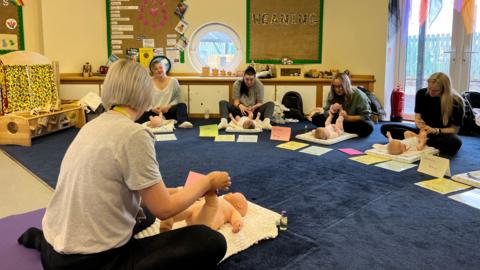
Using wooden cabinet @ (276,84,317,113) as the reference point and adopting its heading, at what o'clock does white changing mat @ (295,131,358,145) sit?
The white changing mat is roughly at 12 o'clock from the wooden cabinet.

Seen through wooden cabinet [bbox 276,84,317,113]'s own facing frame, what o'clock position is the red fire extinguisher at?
The red fire extinguisher is roughly at 9 o'clock from the wooden cabinet.

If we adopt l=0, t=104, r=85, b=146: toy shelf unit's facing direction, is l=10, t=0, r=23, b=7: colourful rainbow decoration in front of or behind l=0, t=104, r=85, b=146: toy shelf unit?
behind

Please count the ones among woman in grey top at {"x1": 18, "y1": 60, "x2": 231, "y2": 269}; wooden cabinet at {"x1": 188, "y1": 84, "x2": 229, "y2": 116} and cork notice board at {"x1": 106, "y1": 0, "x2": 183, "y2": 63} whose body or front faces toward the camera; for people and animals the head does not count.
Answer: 2

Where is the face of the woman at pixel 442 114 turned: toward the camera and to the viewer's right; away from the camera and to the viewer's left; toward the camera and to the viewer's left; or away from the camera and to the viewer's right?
toward the camera and to the viewer's left

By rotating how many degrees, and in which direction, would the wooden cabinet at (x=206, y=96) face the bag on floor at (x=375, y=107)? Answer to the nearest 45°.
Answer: approximately 90° to its left

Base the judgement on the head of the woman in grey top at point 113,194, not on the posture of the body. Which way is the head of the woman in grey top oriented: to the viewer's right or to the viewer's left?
to the viewer's right

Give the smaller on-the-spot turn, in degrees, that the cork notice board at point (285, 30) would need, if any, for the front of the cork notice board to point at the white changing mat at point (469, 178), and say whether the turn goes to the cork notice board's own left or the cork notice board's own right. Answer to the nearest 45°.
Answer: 0° — it already faces it

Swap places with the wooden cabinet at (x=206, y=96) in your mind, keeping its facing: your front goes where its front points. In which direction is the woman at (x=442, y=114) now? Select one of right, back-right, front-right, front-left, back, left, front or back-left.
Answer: front-left

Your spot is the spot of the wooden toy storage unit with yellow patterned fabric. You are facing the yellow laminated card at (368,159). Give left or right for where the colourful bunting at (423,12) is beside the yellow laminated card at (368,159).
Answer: left

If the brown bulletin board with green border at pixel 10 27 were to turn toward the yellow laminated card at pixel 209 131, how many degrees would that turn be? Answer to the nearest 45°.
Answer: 0° — it already faces it

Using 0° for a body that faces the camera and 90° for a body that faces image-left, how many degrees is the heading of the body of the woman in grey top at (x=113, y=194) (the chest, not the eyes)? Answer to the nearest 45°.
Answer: approximately 225°
